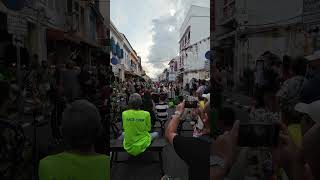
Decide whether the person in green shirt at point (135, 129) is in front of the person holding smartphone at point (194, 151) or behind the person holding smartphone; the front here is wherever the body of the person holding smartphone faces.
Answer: in front

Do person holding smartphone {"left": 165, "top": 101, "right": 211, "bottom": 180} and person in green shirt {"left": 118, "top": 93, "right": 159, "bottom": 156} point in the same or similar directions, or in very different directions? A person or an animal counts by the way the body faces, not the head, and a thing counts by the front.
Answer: same or similar directions

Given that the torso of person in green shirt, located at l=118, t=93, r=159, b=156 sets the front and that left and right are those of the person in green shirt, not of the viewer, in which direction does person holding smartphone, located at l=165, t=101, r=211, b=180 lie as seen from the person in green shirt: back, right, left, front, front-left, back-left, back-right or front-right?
back

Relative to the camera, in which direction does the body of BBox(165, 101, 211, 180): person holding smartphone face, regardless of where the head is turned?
away from the camera

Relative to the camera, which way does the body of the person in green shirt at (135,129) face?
away from the camera
